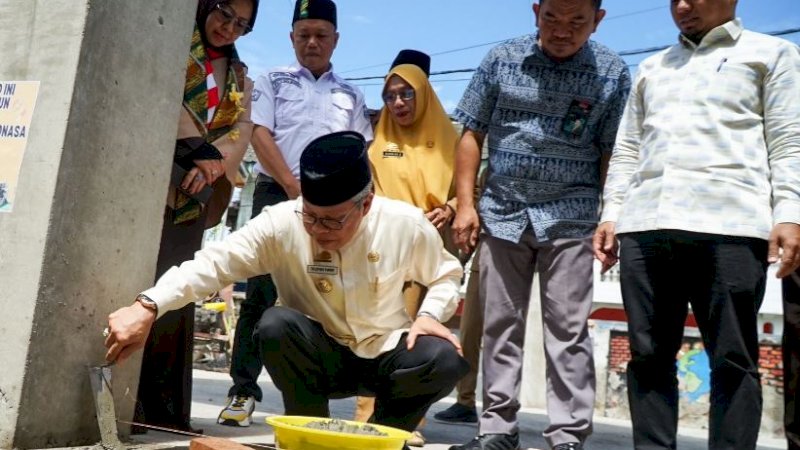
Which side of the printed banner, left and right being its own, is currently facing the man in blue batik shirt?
left

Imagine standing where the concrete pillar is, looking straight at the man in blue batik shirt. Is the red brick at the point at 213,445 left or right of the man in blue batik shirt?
right

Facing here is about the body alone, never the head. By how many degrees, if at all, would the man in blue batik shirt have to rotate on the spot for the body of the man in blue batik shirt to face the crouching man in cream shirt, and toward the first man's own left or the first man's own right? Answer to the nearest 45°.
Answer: approximately 45° to the first man's own right

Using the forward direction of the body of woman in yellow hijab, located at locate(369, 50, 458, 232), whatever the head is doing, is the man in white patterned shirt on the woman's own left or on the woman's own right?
on the woman's own left

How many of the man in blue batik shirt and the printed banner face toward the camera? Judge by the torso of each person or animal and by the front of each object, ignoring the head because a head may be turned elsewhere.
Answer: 2

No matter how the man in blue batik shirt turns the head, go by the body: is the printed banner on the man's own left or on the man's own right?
on the man's own right

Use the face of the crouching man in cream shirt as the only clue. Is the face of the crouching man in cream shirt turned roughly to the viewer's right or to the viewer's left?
to the viewer's left

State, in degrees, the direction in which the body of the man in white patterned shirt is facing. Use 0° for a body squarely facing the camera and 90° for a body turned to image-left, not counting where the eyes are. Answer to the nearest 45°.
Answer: approximately 45°

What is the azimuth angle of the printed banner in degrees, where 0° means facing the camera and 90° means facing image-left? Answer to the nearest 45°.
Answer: approximately 0°

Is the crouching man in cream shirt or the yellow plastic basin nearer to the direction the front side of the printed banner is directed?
the yellow plastic basin

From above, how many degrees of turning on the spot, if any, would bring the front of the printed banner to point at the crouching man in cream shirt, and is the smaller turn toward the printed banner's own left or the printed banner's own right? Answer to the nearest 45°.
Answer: approximately 90° to the printed banner's own left

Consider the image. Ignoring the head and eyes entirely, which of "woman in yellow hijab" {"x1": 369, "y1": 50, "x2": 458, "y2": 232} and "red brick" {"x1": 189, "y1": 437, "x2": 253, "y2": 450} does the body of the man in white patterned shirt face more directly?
the red brick
